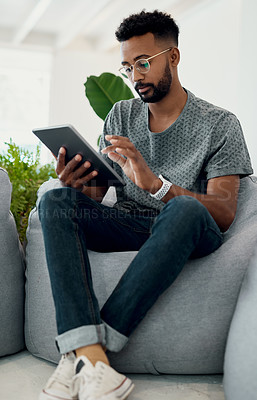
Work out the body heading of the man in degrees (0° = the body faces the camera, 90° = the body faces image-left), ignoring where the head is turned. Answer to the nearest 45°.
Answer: approximately 45°

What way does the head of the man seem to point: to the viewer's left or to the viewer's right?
to the viewer's left
